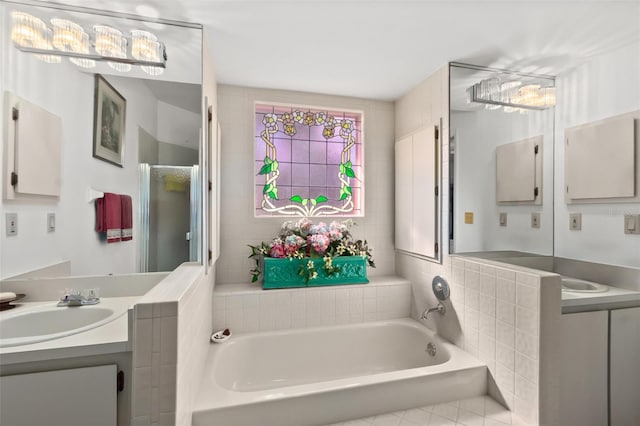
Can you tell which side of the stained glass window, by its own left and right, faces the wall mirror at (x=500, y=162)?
left

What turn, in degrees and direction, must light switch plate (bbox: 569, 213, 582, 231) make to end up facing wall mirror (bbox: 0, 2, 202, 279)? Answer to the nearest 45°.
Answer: approximately 45° to its right

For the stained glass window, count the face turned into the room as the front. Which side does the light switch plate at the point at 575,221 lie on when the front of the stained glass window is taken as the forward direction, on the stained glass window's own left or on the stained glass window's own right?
on the stained glass window's own left

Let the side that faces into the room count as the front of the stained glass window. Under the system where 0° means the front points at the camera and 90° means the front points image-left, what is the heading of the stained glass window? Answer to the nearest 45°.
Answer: approximately 0°
